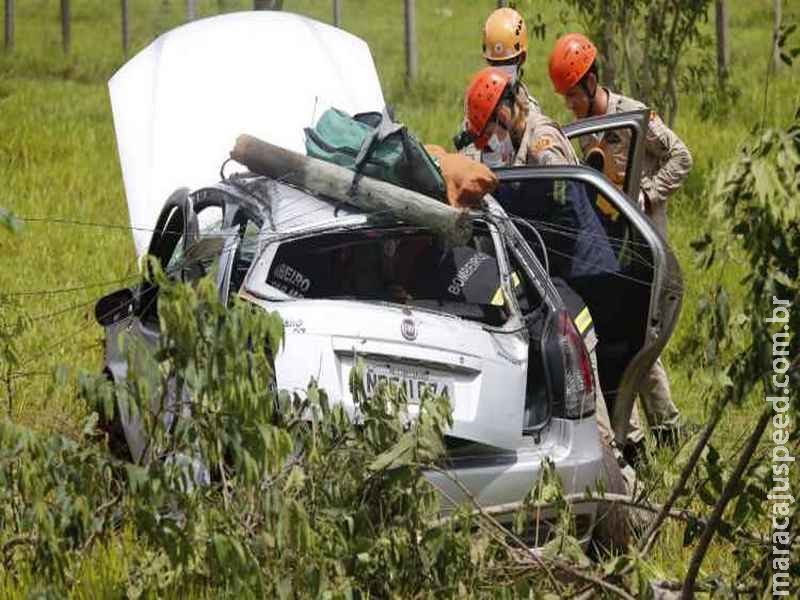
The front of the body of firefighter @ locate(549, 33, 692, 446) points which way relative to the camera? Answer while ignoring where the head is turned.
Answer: to the viewer's left

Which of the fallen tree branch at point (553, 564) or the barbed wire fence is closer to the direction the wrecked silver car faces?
the barbed wire fence

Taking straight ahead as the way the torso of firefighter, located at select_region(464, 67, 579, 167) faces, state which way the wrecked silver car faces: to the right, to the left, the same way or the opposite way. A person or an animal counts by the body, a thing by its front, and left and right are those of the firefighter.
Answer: to the right

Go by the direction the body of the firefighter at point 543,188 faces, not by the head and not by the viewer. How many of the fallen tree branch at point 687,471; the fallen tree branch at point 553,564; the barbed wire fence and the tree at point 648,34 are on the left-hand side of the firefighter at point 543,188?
2

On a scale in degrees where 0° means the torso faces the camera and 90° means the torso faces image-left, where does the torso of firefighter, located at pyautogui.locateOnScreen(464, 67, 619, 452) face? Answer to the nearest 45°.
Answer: approximately 90°

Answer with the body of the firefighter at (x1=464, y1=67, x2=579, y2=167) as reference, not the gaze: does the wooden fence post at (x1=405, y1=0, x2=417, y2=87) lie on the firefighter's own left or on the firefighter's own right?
on the firefighter's own right

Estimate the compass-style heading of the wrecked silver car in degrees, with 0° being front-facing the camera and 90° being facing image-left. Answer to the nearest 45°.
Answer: approximately 135°

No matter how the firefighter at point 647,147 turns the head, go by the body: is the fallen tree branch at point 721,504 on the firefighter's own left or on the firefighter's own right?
on the firefighter's own left

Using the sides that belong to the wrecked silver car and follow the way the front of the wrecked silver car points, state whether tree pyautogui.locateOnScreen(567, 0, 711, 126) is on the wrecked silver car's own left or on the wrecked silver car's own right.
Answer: on the wrecked silver car's own right

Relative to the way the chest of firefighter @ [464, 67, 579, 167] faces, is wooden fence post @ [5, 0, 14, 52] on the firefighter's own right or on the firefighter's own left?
on the firefighter's own right

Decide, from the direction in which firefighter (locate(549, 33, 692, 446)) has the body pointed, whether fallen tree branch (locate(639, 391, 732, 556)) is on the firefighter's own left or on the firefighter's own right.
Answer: on the firefighter's own left

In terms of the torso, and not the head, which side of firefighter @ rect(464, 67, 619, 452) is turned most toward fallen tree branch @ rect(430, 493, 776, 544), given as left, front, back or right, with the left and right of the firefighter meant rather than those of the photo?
left

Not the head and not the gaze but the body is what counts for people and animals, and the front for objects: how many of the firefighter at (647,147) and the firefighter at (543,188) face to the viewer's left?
2
